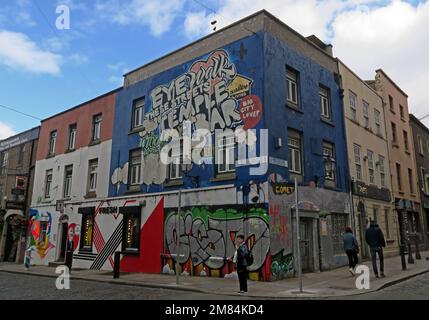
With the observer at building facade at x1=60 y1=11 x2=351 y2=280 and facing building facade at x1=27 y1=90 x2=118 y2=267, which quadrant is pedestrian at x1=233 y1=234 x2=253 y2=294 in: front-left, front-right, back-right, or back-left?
back-left

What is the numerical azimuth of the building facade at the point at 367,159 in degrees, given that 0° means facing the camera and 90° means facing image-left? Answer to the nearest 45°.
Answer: approximately 315°

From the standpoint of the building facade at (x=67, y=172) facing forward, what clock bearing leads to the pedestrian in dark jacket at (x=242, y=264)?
The pedestrian in dark jacket is roughly at 10 o'clock from the building facade.

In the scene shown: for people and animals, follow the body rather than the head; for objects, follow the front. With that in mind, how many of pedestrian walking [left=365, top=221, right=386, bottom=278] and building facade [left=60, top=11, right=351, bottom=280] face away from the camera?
1

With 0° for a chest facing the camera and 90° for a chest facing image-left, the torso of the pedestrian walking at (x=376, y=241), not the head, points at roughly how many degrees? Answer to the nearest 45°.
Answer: approximately 180°

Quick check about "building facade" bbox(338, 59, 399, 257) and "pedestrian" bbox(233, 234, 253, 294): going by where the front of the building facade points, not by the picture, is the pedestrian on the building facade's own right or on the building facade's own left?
on the building facade's own right

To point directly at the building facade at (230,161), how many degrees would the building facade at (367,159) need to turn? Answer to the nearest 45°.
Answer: approximately 90° to its right

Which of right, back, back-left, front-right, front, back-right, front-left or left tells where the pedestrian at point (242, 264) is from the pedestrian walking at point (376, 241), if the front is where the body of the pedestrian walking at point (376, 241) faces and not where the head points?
back-left
